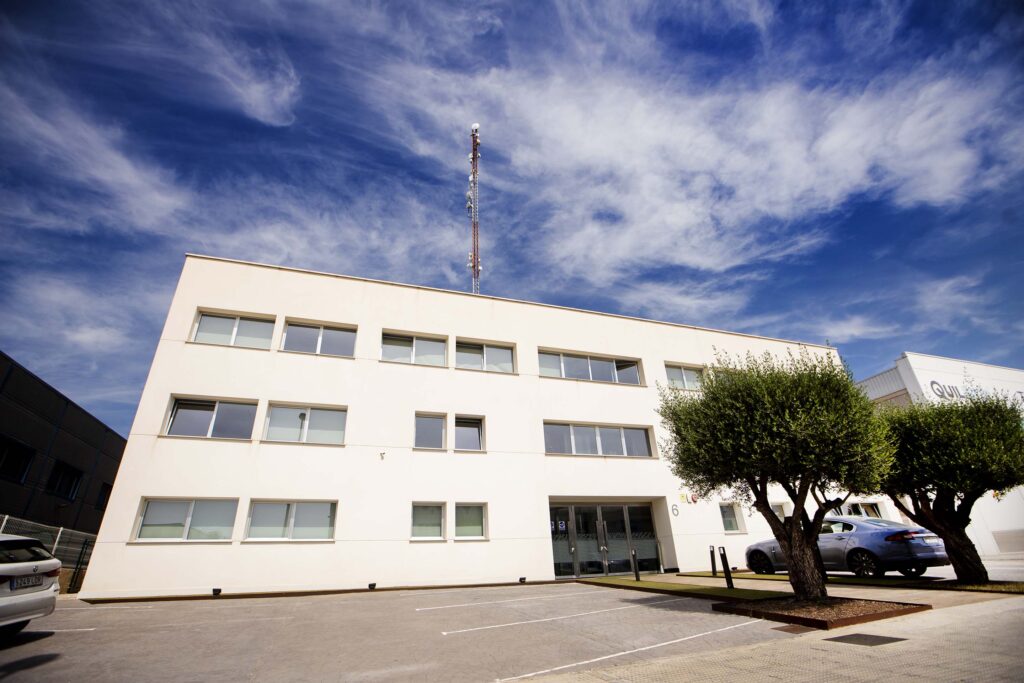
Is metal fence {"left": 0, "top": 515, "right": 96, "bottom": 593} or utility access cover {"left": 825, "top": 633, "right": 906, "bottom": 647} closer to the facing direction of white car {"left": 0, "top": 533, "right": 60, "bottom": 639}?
the metal fence

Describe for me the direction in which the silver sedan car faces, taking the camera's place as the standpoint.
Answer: facing away from the viewer and to the left of the viewer

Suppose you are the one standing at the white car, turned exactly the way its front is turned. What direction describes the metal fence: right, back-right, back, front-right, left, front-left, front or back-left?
front-right

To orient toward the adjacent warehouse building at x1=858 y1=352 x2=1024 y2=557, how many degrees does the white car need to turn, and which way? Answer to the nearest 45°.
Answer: approximately 135° to its right

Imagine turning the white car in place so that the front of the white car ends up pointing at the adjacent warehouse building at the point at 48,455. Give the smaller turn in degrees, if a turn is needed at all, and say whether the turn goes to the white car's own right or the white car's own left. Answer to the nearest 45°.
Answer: approximately 45° to the white car's own right

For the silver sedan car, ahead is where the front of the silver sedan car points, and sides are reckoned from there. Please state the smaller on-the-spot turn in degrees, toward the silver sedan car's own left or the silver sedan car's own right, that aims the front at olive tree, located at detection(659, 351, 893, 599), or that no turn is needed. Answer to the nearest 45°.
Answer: approximately 135° to the silver sedan car's own left

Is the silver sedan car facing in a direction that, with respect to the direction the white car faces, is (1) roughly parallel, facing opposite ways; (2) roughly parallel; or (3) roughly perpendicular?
roughly perpendicular

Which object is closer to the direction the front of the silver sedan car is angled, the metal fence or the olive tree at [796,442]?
the metal fence

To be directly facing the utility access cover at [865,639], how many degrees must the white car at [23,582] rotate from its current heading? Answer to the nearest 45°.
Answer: approximately 180°

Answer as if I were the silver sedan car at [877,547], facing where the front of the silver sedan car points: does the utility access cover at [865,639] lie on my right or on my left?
on my left

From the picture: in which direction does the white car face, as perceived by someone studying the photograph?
facing away from the viewer and to the left of the viewer
